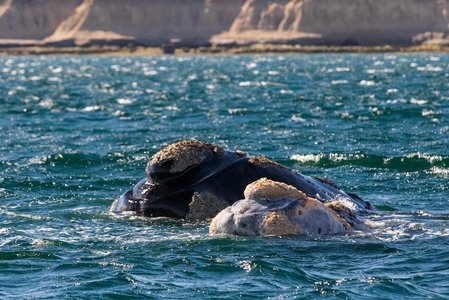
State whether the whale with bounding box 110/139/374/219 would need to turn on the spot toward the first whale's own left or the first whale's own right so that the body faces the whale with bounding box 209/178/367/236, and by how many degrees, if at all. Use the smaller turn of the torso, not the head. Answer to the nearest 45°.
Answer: approximately 135° to the first whale's own left

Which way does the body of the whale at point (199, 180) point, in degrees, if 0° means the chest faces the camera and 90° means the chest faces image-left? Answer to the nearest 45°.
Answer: approximately 90°
